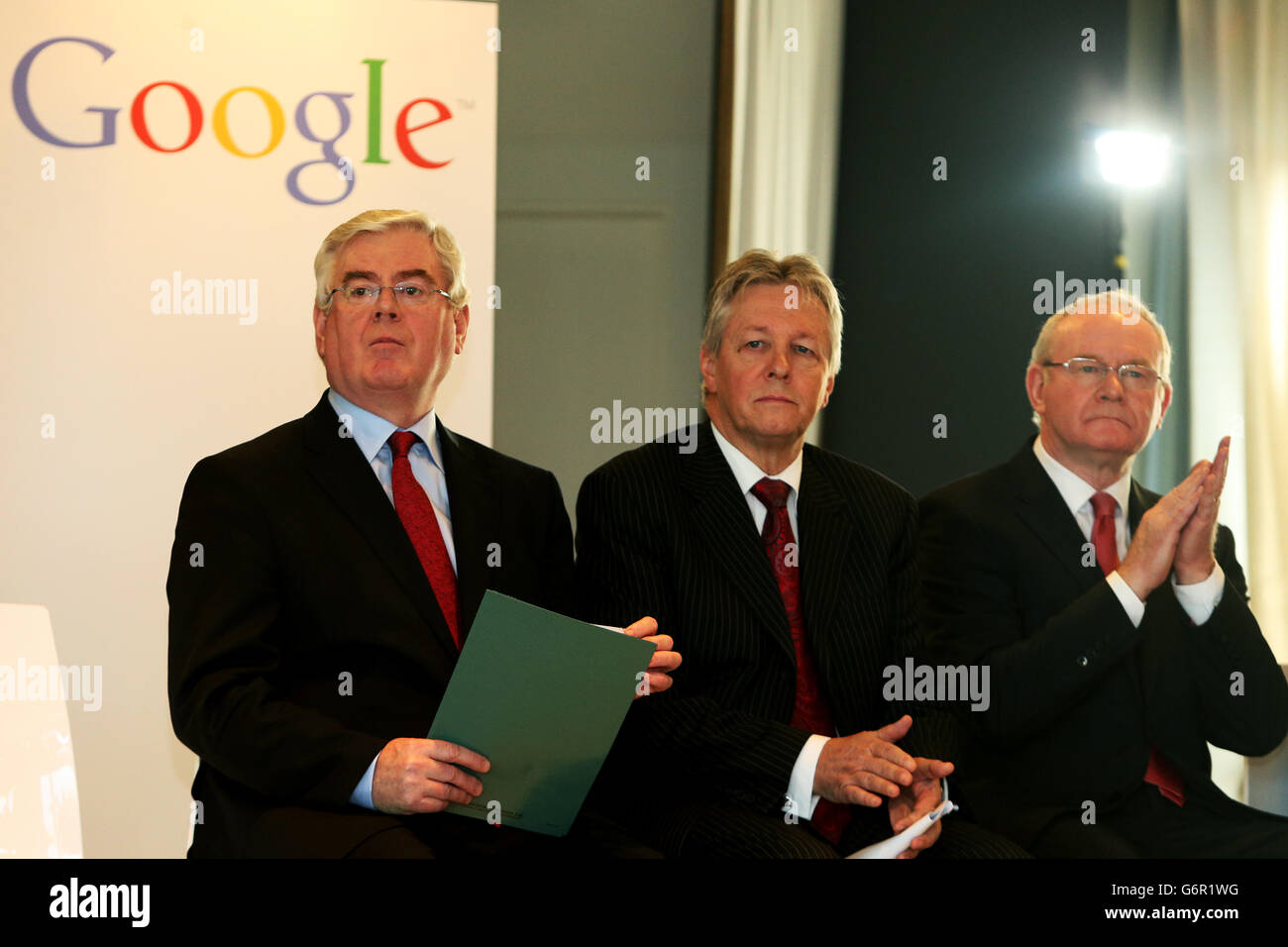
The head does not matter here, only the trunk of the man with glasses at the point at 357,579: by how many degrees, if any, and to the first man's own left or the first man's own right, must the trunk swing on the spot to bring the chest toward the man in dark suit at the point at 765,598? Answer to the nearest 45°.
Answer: approximately 45° to the first man's own left

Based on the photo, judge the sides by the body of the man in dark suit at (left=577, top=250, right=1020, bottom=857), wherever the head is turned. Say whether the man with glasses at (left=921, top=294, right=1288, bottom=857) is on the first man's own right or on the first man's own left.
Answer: on the first man's own left

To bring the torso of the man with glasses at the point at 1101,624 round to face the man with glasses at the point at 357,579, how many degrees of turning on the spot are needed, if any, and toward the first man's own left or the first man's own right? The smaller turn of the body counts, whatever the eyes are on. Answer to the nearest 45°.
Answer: approximately 90° to the first man's own right

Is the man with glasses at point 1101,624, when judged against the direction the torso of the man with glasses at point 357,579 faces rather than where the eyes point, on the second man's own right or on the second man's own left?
on the second man's own left

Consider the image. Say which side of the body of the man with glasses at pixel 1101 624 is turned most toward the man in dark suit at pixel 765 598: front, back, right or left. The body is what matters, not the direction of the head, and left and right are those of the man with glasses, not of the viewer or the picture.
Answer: right

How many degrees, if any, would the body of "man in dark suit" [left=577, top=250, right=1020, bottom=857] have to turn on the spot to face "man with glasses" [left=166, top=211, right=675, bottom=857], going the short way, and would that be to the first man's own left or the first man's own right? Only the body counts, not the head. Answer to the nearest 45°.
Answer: approximately 90° to the first man's own right
